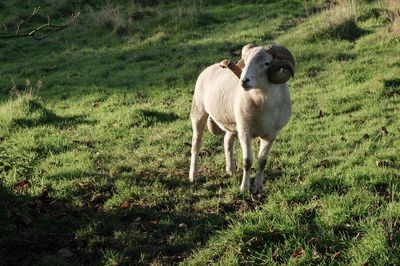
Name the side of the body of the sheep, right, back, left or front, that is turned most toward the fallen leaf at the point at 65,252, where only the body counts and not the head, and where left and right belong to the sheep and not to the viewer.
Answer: right

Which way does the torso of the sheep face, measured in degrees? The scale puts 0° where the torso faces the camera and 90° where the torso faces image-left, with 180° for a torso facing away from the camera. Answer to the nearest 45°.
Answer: approximately 315°

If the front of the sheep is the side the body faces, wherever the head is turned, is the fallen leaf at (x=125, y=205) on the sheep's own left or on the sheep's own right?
on the sheep's own right

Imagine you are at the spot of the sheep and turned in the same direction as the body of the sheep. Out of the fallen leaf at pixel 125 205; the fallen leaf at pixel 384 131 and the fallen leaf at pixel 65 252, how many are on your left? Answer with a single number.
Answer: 1

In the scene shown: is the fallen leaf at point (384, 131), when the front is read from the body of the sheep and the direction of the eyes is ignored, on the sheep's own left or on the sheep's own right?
on the sheep's own left

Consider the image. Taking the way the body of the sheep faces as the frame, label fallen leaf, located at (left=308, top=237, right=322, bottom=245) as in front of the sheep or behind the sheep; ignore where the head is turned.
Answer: in front

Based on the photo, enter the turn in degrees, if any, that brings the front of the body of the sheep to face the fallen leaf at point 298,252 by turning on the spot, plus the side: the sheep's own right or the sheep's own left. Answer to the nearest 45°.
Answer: approximately 45° to the sheep's own right
